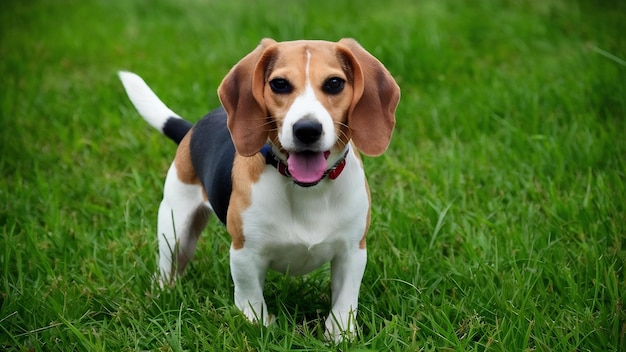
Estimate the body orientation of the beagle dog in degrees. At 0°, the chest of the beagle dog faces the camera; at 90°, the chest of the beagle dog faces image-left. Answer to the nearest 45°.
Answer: approximately 315°
